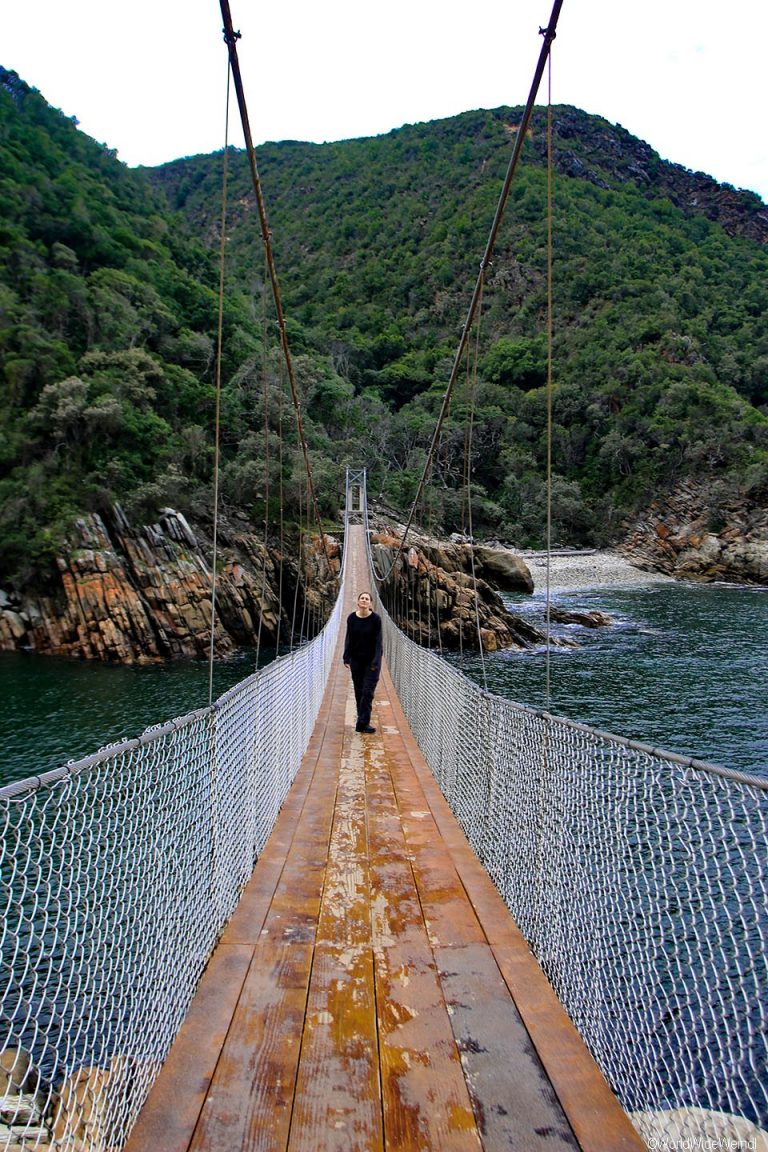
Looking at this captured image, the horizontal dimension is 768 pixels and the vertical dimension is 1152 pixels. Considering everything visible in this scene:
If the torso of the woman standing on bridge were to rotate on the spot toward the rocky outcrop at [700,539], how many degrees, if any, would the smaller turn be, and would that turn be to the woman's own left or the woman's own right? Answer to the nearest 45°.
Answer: approximately 135° to the woman's own left

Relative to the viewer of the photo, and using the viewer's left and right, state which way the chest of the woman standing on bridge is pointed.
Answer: facing the viewer

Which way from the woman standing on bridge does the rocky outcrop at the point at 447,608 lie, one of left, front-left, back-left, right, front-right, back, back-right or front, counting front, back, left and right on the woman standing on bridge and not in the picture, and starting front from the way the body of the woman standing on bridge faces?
back

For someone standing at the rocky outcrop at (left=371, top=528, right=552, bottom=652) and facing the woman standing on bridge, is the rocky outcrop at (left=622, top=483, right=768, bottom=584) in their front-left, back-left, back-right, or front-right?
back-left
